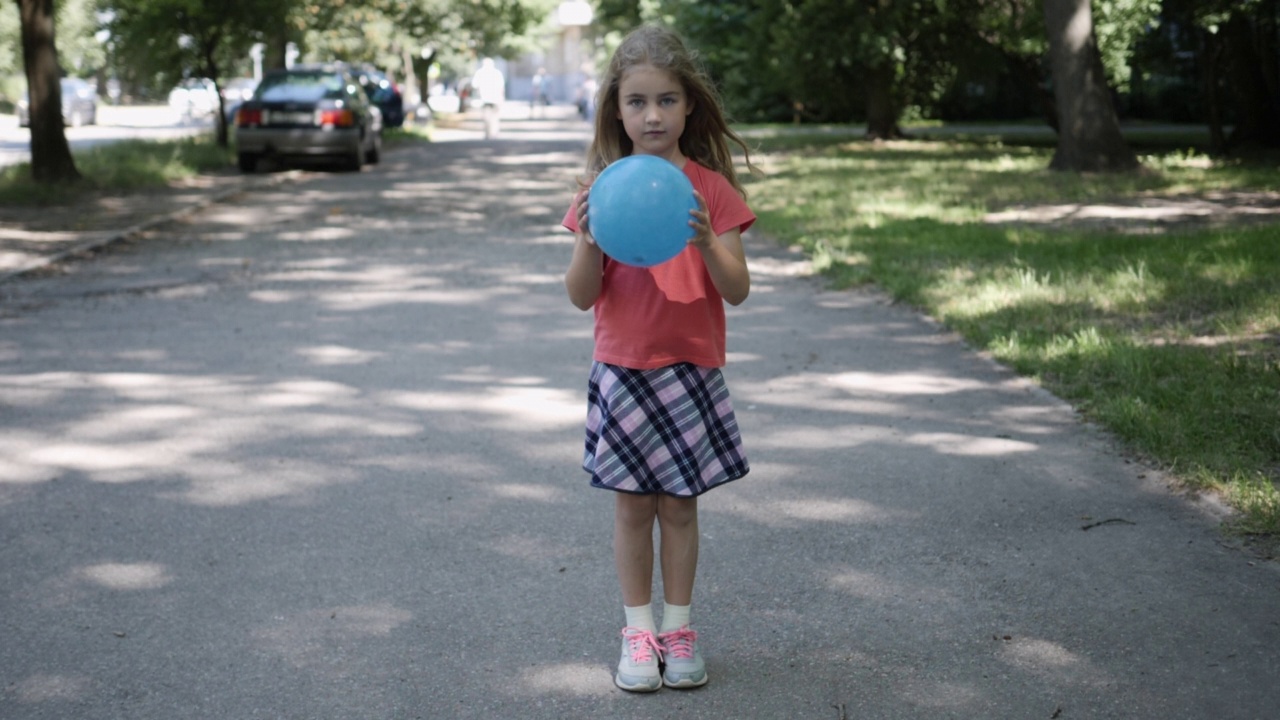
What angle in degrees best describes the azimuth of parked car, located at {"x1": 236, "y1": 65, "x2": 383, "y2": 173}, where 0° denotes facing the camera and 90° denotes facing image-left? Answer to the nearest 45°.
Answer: approximately 180°

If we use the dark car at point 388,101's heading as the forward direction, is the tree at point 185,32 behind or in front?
behind

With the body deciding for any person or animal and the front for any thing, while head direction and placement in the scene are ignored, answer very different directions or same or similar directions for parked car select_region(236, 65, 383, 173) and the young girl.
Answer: very different directions

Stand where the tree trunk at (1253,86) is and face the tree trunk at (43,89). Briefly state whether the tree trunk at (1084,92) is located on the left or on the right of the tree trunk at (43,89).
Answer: left

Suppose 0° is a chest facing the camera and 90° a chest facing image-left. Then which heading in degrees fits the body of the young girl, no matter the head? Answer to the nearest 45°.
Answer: approximately 0°

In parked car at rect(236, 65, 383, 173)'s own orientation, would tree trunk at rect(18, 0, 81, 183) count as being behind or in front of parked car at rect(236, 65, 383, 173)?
behind

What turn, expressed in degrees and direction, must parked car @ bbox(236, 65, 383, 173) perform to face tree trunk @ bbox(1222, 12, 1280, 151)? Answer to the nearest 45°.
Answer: approximately 90° to its right

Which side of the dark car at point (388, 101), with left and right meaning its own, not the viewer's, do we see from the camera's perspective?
back

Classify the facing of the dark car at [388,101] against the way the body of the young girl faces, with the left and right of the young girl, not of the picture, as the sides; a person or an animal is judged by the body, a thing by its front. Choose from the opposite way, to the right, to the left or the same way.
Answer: the opposite way

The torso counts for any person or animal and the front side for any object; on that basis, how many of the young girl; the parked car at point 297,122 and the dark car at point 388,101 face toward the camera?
1
